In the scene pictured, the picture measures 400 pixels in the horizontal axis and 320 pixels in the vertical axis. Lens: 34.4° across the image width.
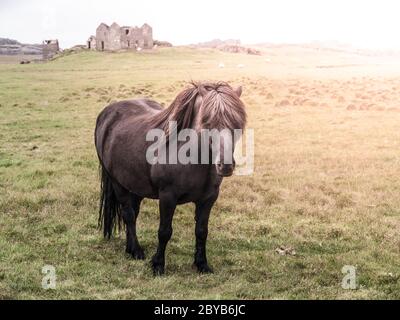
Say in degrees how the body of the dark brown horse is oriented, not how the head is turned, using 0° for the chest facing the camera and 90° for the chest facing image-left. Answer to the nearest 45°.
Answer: approximately 315°
